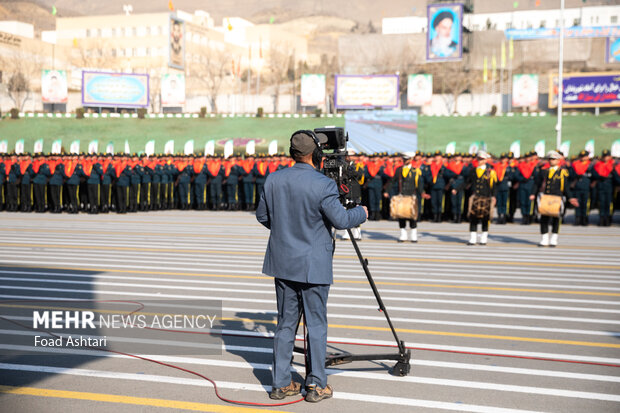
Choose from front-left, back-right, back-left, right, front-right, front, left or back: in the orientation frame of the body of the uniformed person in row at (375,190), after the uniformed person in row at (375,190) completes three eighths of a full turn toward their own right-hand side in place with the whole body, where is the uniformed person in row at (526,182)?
back-right

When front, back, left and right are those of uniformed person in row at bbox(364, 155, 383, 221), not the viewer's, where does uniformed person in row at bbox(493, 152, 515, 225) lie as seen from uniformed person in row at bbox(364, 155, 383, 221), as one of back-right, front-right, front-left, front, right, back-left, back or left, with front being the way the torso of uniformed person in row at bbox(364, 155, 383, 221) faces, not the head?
left

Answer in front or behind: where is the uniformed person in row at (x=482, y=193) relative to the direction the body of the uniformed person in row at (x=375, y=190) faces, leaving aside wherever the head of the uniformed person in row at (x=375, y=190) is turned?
in front

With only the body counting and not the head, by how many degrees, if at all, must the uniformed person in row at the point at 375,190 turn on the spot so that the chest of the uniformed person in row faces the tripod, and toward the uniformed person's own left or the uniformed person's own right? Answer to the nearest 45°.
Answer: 0° — they already face it

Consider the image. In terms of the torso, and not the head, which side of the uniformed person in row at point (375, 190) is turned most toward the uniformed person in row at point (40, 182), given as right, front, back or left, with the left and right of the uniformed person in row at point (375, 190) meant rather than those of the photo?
right

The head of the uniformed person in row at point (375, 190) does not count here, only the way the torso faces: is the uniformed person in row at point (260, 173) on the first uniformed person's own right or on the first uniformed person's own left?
on the first uniformed person's own right

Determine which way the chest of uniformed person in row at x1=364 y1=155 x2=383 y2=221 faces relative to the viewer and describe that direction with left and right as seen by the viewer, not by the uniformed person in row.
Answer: facing the viewer

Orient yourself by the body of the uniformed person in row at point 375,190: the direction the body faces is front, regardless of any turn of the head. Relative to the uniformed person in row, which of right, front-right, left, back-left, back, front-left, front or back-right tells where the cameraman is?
front

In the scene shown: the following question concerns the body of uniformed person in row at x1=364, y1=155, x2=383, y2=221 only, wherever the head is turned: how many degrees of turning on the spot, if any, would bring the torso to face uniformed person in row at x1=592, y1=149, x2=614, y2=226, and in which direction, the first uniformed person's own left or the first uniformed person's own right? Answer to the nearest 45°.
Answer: approximately 90° to the first uniformed person's own left

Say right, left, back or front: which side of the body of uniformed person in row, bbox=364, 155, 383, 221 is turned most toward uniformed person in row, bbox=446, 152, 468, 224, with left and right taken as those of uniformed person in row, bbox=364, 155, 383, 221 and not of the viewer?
left

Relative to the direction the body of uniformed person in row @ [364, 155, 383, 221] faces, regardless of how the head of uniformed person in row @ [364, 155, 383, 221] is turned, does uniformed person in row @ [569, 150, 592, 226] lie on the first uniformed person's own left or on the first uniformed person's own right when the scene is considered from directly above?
on the first uniformed person's own left
